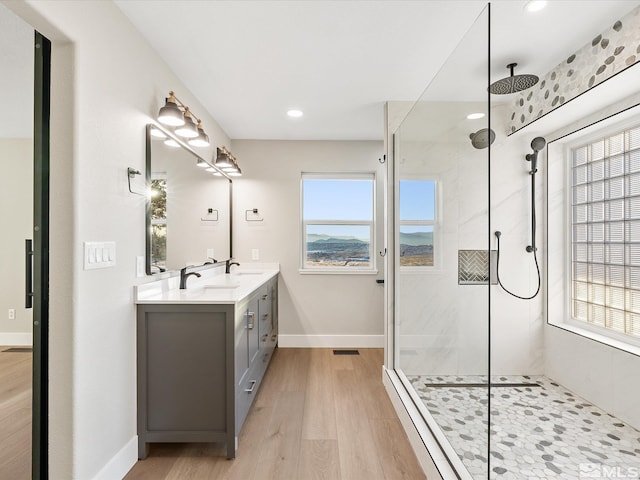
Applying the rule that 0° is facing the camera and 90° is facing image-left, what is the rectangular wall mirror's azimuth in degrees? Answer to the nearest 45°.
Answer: approximately 315°

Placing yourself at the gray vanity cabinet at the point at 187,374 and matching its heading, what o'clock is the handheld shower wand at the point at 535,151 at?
The handheld shower wand is roughly at 12 o'clock from the gray vanity cabinet.

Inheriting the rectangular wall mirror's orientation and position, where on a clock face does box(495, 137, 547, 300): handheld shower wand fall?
The handheld shower wand is roughly at 11 o'clock from the rectangular wall mirror.

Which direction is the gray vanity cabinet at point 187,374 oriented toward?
to the viewer's right

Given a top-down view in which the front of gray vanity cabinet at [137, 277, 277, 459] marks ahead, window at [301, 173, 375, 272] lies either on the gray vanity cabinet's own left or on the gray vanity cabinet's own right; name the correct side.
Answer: on the gray vanity cabinet's own left

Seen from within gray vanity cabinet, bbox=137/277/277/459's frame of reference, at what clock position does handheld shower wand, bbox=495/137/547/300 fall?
The handheld shower wand is roughly at 12 o'clock from the gray vanity cabinet.

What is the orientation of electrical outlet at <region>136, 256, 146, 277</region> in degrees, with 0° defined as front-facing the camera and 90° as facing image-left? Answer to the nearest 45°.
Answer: approximately 315°

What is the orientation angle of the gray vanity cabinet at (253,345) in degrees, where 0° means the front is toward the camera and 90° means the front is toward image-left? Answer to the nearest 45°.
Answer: approximately 270°

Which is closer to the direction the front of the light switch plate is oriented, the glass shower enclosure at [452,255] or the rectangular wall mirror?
the glass shower enclosure

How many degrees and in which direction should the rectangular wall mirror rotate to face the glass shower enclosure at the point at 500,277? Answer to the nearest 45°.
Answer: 0° — it already faces it
